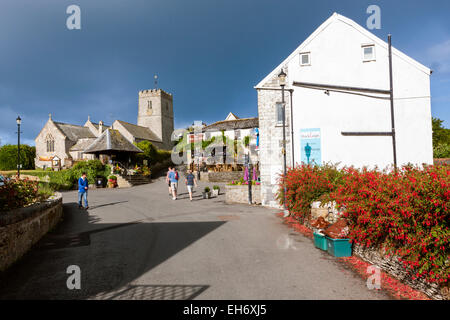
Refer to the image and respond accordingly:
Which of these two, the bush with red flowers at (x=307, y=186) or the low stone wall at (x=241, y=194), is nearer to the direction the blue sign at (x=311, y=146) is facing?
the bush with red flowers

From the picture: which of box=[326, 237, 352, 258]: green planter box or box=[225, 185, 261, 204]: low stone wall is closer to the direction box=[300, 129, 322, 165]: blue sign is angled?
the green planter box

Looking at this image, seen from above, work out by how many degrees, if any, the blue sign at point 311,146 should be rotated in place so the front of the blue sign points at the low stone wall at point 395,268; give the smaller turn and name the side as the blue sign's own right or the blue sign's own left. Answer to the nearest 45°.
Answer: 0° — it already faces it

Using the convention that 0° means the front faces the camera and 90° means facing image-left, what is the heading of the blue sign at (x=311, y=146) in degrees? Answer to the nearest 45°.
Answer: approximately 0°

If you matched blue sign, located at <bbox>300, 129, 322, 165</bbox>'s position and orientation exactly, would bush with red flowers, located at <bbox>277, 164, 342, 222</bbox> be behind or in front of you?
in front

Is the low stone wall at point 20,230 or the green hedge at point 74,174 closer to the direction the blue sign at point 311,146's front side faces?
the low stone wall

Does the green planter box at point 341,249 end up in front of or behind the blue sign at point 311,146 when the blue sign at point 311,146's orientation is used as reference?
in front

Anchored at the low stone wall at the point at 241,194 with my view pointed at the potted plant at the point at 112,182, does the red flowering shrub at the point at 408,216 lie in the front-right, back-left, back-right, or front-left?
back-left

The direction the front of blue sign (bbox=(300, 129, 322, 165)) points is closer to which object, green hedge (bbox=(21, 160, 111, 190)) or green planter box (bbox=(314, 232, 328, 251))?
the green planter box

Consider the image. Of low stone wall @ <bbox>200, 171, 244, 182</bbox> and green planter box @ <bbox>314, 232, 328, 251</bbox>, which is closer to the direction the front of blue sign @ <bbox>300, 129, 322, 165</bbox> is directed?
the green planter box

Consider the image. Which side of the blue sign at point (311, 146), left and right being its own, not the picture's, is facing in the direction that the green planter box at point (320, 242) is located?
front

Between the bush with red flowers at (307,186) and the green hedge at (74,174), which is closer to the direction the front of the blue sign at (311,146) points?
the bush with red flowers
